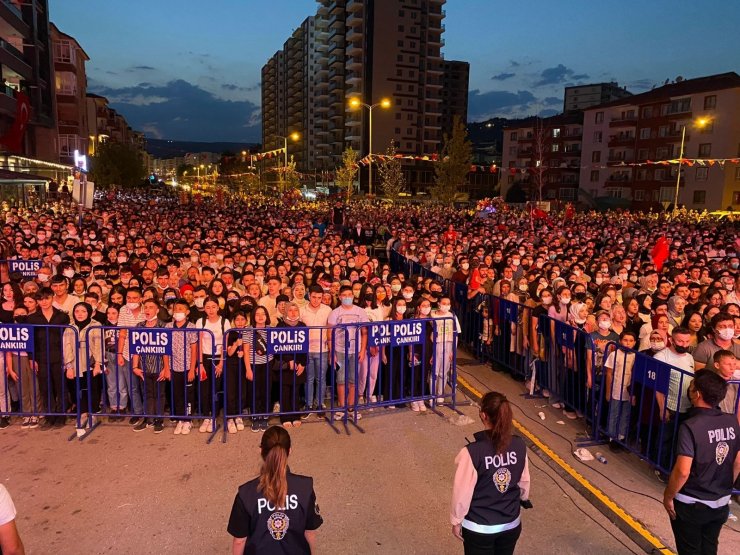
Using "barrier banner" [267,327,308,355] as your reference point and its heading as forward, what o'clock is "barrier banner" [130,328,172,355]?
"barrier banner" [130,328,172,355] is roughly at 3 o'clock from "barrier banner" [267,327,308,355].

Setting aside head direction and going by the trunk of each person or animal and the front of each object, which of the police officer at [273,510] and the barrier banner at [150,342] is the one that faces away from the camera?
the police officer

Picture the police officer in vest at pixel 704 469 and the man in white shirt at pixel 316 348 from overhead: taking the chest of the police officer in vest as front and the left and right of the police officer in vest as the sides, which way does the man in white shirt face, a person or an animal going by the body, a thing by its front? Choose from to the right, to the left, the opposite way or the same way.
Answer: the opposite way

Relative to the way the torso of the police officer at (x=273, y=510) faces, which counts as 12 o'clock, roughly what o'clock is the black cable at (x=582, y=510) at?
The black cable is roughly at 2 o'clock from the police officer.

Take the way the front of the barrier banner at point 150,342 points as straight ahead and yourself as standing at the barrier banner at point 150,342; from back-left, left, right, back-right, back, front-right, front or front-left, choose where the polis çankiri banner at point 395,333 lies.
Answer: left

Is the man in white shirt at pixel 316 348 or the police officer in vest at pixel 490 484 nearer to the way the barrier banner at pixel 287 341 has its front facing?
the police officer in vest

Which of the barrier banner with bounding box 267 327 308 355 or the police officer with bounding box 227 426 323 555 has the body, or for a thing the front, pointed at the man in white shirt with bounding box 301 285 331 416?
the police officer

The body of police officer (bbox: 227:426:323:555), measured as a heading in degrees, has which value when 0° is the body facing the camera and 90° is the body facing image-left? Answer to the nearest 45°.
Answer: approximately 180°
